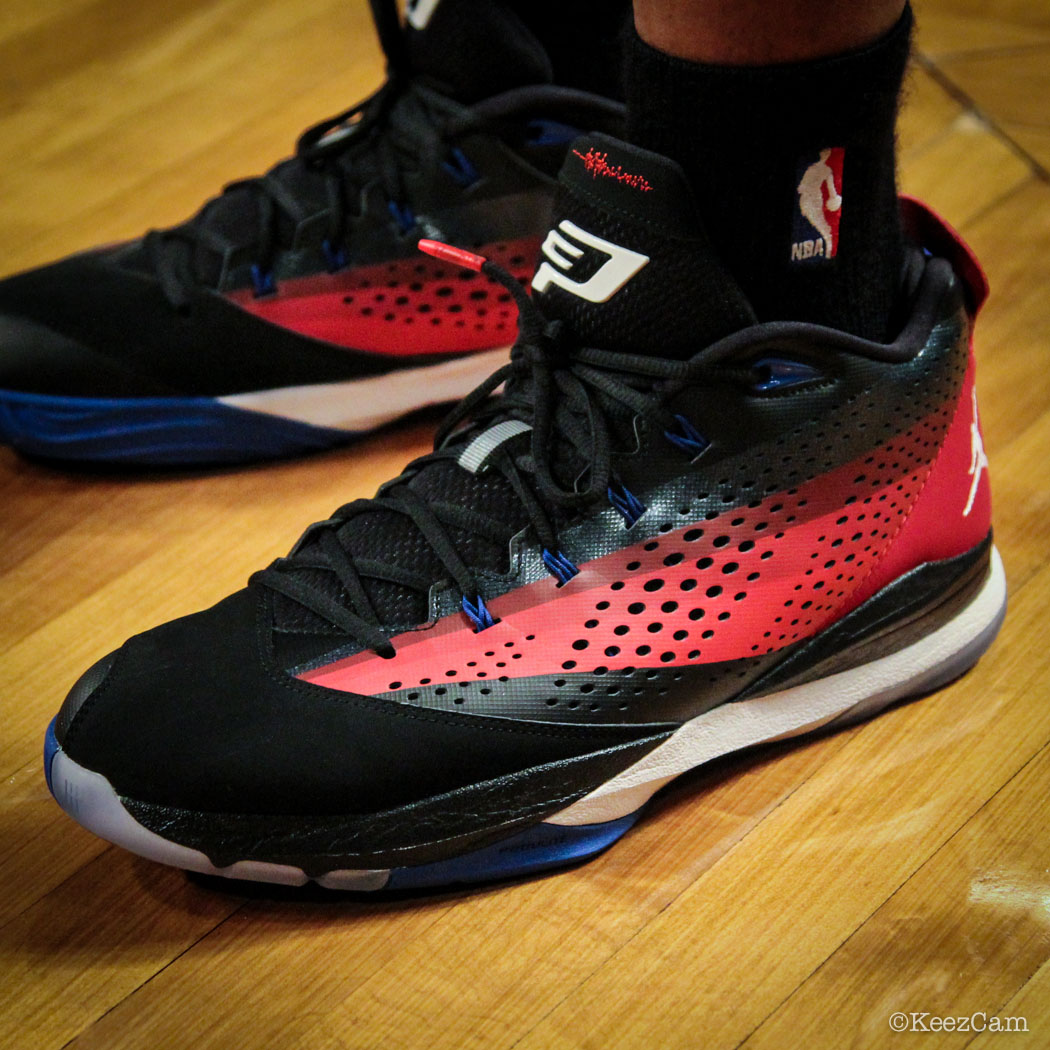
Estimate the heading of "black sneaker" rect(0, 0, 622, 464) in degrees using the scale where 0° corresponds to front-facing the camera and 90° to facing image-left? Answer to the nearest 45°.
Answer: approximately 90°

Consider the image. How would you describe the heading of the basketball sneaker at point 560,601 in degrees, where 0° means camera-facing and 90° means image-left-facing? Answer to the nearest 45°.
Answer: approximately 45°
